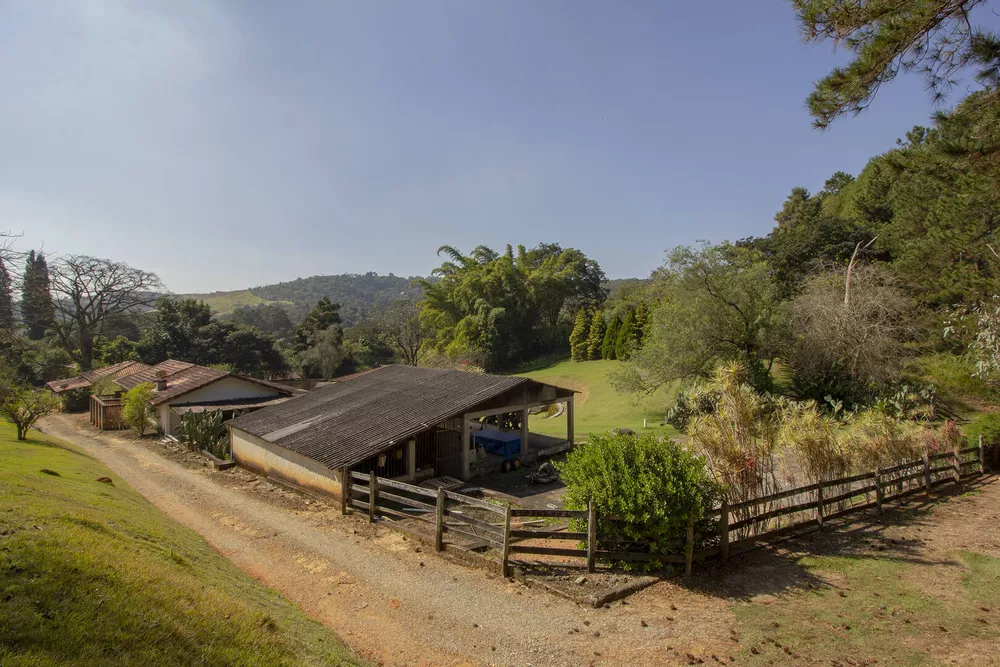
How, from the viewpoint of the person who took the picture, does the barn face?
facing the viewer and to the right of the viewer

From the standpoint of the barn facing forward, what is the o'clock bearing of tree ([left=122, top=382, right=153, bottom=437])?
The tree is roughly at 6 o'clock from the barn.

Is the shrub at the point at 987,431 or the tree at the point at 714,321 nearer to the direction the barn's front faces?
the shrub

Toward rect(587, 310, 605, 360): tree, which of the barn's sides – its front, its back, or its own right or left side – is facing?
left

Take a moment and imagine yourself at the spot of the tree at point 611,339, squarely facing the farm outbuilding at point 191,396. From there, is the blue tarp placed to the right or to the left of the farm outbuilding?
left

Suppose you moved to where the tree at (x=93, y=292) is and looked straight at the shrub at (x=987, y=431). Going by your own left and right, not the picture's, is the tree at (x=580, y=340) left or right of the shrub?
left

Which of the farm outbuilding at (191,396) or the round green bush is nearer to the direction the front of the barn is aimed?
the round green bush

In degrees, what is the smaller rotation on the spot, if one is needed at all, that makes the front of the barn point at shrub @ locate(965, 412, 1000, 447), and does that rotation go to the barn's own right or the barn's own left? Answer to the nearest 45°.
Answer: approximately 45° to the barn's own left

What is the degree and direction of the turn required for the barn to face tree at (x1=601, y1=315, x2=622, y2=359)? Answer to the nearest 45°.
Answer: approximately 90° to its left

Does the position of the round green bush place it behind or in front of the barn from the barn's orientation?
in front

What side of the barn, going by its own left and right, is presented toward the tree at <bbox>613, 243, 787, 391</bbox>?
left
